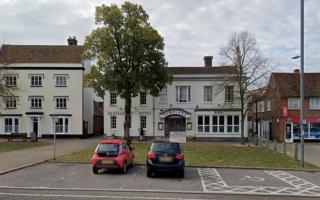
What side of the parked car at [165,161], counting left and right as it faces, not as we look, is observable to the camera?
back

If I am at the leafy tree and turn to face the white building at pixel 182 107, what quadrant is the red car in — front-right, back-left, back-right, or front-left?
back-right

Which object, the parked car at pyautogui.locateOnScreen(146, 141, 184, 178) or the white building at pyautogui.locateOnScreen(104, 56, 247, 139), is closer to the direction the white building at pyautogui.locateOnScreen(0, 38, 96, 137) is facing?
the parked car

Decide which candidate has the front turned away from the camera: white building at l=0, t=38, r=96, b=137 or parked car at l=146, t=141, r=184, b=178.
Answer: the parked car

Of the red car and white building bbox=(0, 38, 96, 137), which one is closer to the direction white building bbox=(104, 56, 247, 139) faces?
the red car

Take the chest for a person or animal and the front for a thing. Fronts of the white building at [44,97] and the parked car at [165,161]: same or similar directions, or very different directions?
very different directions

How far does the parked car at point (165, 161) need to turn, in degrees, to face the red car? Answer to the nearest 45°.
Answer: approximately 45° to its left

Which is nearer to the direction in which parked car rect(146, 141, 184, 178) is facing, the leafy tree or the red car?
the leafy tree

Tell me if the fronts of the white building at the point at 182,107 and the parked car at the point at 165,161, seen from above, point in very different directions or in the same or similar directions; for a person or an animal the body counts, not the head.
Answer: very different directions

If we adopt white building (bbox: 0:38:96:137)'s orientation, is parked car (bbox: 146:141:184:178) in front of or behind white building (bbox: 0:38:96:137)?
in front

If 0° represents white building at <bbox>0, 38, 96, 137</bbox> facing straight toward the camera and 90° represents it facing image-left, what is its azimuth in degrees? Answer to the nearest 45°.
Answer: approximately 0°
